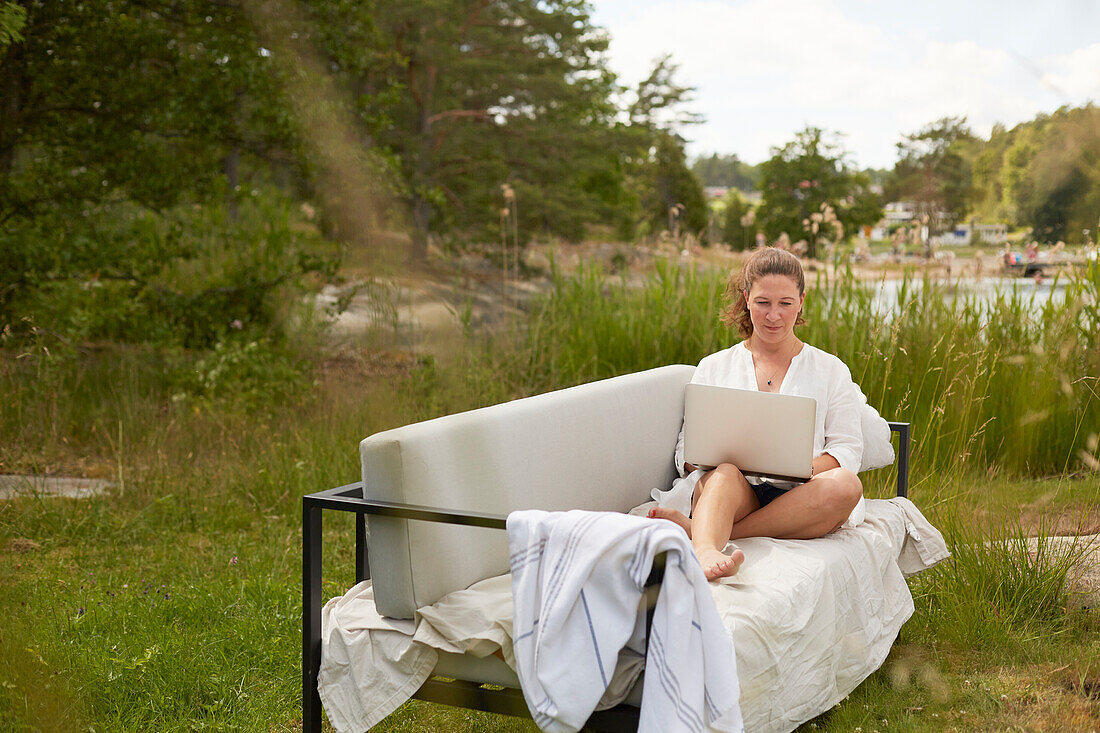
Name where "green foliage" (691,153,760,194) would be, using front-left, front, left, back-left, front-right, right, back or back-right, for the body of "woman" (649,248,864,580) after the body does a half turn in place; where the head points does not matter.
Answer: front

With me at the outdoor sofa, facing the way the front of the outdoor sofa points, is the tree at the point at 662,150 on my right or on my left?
on my left

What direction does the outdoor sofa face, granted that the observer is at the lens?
facing the viewer and to the right of the viewer

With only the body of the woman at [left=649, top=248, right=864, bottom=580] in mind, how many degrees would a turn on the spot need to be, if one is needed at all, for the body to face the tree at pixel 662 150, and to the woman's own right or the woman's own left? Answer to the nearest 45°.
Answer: approximately 180°

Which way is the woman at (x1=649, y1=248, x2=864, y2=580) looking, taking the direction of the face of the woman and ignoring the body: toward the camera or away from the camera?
toward the camera

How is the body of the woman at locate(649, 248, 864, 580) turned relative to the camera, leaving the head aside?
toward the camera

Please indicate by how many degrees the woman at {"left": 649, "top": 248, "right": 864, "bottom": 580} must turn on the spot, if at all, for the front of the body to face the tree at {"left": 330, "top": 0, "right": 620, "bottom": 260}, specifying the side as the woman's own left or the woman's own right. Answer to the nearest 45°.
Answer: approximately 180°

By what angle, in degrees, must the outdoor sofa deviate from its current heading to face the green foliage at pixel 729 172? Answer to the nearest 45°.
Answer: approximately 135° to its left

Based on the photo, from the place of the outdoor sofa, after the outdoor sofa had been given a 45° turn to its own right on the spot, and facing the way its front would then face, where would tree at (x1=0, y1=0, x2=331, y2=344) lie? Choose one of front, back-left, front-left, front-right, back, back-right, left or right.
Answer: back-right

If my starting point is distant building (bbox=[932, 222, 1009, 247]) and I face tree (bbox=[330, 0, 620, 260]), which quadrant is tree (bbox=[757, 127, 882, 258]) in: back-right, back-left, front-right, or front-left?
front-right
